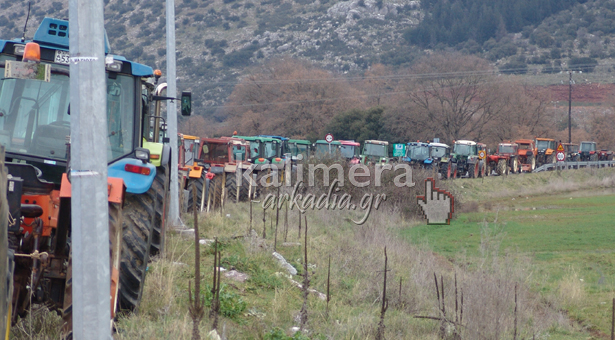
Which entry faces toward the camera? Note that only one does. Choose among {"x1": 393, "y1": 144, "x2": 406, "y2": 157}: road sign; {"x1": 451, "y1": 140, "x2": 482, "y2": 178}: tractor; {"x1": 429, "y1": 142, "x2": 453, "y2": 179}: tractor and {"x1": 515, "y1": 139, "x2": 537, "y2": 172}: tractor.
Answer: the road sign

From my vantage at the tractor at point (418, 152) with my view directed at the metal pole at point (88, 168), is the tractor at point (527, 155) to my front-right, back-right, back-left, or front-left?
back-left

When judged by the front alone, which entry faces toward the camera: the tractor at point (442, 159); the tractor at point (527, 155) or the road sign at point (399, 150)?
the road sign

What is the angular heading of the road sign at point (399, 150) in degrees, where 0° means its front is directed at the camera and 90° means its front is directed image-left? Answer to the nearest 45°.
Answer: approximately 0°
